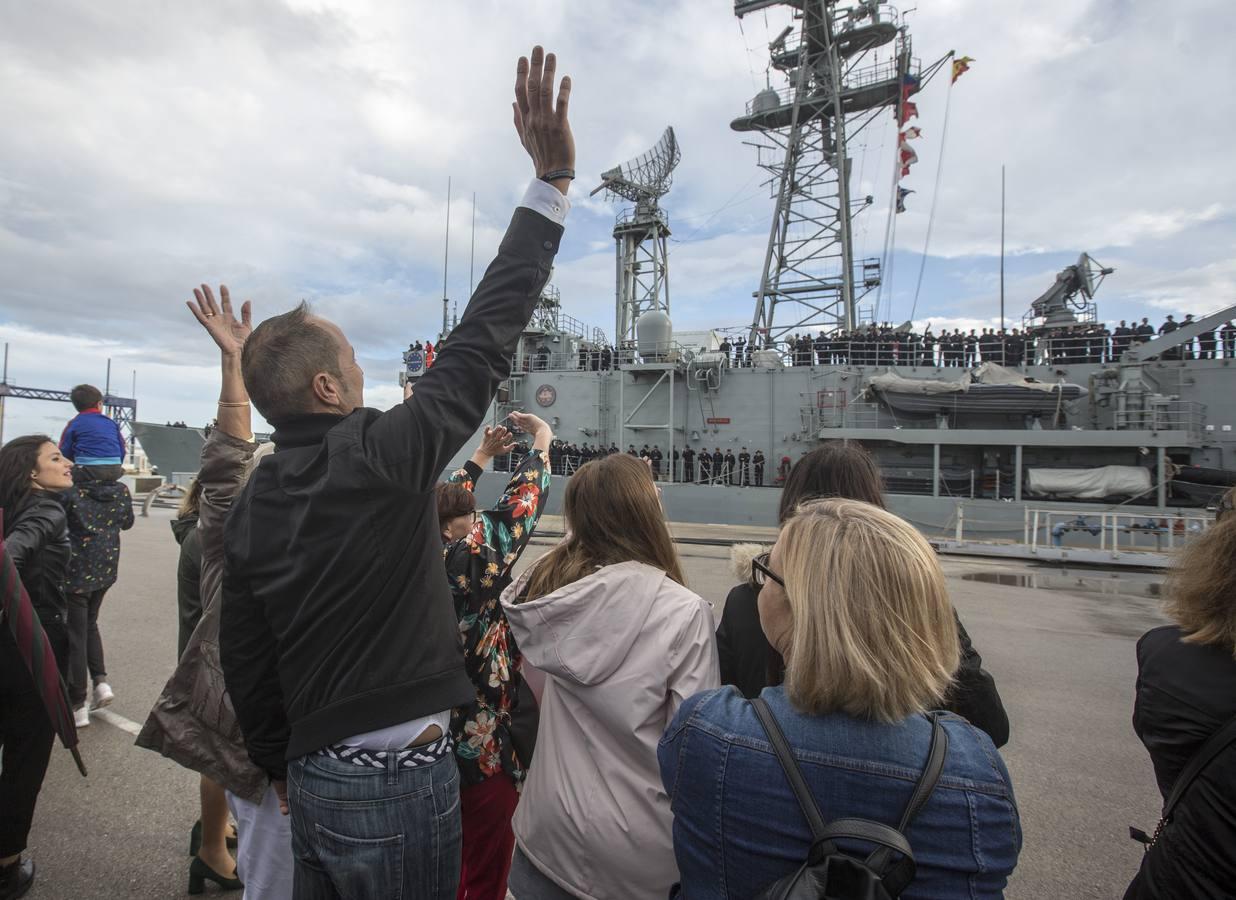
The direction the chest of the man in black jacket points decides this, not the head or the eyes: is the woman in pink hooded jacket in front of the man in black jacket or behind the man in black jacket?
in front

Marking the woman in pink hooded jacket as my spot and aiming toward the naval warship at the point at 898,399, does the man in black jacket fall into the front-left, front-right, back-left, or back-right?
back-left

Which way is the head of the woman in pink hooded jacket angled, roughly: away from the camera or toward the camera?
away from the camera

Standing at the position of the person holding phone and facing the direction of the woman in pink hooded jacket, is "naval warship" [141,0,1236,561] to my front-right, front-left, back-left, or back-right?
back-left

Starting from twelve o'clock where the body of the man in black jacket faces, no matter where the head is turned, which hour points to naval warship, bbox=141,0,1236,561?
The naval warship is roughly at 12 o'clock from the man in black jacket.

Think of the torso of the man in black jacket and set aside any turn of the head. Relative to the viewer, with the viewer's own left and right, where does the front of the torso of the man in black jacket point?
facing away from the viewer and to the right of the viewer
